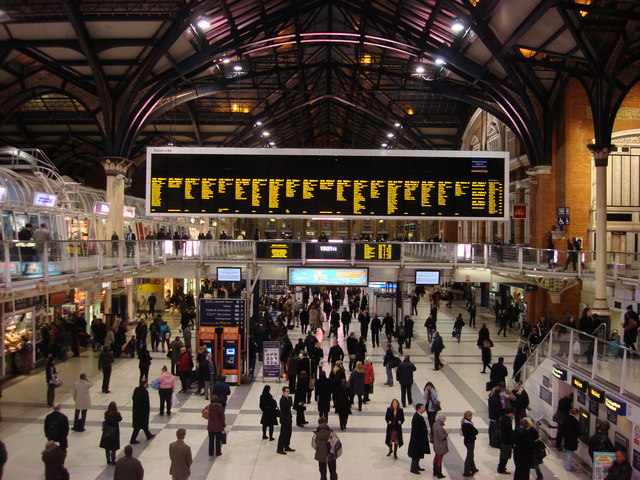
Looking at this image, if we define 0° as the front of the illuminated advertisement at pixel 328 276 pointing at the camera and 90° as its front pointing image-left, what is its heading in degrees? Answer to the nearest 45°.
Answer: approximately 0°

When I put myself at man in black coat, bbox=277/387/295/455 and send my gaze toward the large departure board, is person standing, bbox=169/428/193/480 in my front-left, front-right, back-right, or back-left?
back-left

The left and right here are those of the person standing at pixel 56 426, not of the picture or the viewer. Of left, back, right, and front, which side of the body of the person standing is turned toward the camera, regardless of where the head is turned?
back

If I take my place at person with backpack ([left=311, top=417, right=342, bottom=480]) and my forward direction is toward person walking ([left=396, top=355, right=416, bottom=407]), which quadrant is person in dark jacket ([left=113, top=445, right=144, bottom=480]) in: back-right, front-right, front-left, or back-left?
back-left

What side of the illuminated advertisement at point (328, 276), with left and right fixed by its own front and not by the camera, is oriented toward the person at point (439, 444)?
front

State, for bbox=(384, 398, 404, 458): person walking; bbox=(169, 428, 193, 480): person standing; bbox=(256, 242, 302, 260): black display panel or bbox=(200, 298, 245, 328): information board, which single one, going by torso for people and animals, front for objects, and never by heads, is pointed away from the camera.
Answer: bbox=(169, 428, 193, 480): person standing

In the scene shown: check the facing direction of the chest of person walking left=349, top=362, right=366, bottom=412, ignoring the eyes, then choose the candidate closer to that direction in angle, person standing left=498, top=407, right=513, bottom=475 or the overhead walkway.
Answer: the overhead walkway

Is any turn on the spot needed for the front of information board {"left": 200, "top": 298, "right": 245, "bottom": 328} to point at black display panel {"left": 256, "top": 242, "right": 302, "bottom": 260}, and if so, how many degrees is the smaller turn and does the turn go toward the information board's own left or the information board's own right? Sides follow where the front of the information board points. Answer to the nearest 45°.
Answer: approximately 135° to the information board's own left

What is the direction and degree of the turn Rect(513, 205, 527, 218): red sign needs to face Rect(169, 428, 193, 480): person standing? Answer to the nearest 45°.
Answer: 0° — it already faces them

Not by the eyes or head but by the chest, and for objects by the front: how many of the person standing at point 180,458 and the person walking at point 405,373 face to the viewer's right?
0
